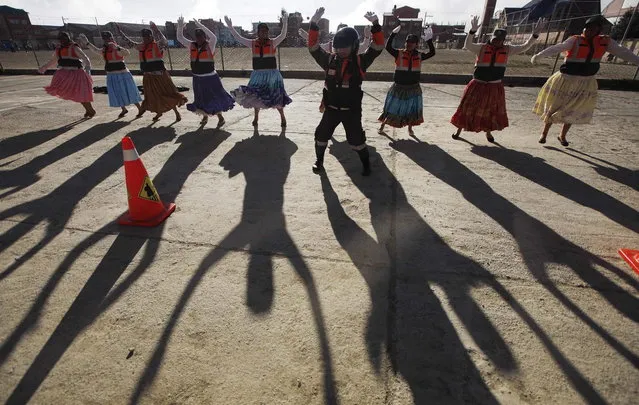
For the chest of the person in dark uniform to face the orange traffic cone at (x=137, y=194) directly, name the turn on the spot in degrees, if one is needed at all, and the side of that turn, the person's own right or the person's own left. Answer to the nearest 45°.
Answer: approximately 45° to the person's own right

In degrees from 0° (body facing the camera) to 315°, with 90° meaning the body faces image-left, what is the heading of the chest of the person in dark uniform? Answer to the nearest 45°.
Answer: approximately 0°
